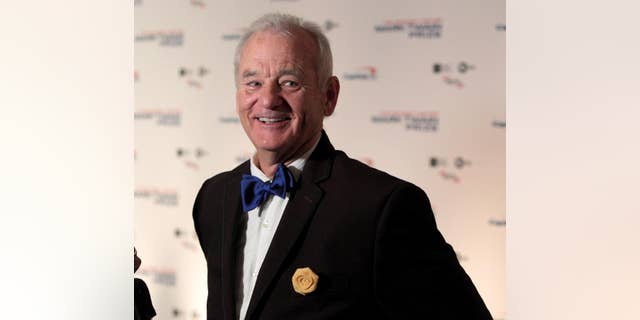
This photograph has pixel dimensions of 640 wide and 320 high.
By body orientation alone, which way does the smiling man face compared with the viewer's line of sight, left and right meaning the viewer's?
facing the viewer and to the left of the viewer
